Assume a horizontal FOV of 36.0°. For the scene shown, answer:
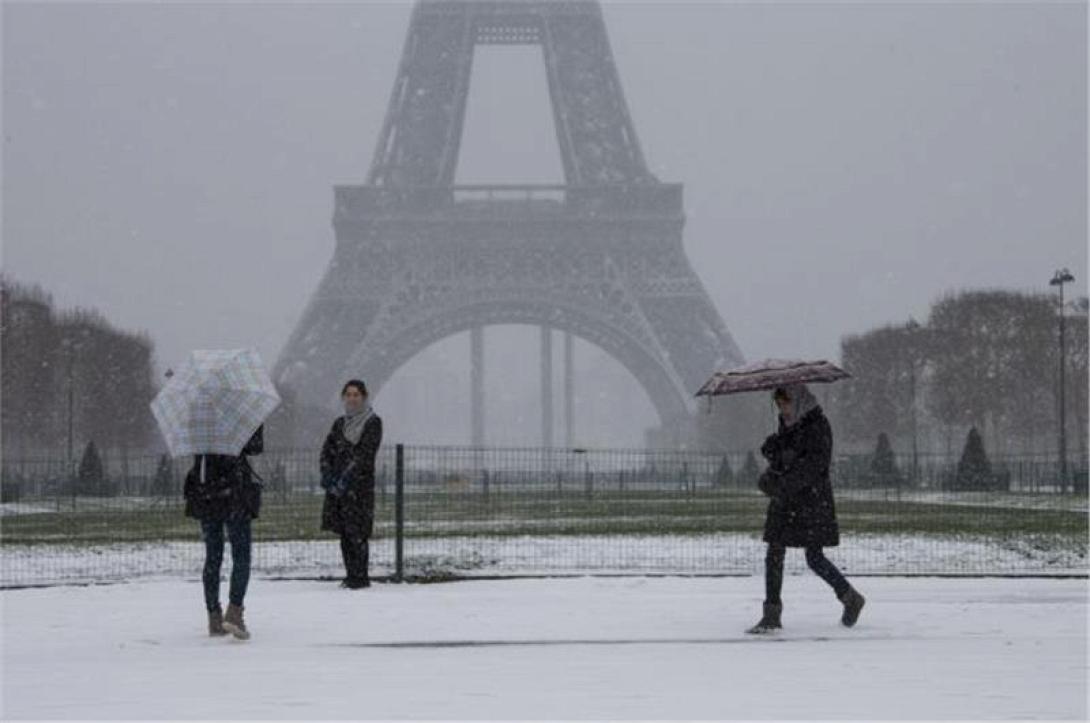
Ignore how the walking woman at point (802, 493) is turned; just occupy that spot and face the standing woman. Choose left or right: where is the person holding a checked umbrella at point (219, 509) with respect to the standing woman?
left

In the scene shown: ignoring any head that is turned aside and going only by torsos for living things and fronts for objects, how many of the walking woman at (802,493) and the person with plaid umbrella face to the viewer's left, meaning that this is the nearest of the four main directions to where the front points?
1

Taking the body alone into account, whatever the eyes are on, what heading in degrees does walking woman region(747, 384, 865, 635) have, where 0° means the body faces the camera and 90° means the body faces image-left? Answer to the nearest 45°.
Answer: approximately 90°

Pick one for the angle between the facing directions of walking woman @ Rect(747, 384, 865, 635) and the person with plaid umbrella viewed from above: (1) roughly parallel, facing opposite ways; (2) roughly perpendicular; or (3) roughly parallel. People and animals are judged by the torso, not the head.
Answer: roughly perpendicular
